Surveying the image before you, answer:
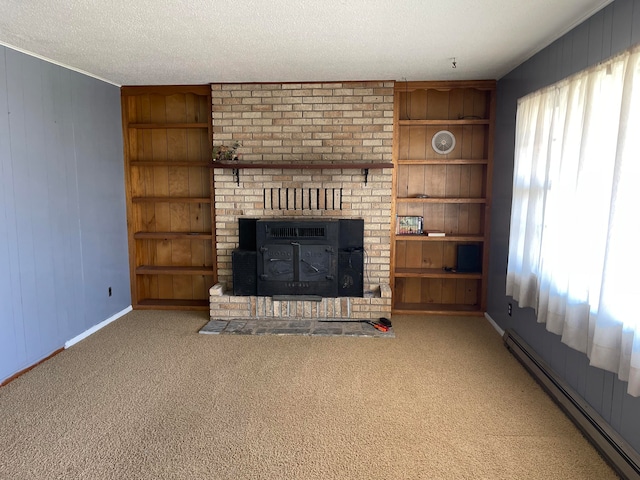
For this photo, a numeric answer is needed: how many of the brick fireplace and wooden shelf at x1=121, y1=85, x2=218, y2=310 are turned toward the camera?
2

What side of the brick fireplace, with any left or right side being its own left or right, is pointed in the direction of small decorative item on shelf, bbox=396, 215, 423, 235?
left

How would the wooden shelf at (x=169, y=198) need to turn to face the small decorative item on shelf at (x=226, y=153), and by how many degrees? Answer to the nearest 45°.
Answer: approximately 45° to its left

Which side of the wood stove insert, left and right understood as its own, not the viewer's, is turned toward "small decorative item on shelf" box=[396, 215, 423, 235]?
left

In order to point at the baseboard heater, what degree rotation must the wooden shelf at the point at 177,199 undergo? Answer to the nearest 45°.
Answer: approximately 45° to its left

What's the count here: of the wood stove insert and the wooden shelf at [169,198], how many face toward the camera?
2

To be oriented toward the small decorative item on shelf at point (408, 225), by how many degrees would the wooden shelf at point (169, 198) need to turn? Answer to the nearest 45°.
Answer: approximately 45° to its left

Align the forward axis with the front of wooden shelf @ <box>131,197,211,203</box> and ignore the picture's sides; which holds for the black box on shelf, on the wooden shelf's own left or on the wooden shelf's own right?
on the wooden shelf's own left

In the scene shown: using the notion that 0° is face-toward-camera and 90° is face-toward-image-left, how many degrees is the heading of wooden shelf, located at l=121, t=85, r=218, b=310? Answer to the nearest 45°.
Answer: approximately 0°

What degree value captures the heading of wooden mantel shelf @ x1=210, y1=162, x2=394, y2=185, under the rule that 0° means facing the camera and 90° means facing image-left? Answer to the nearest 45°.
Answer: approximately 0°
